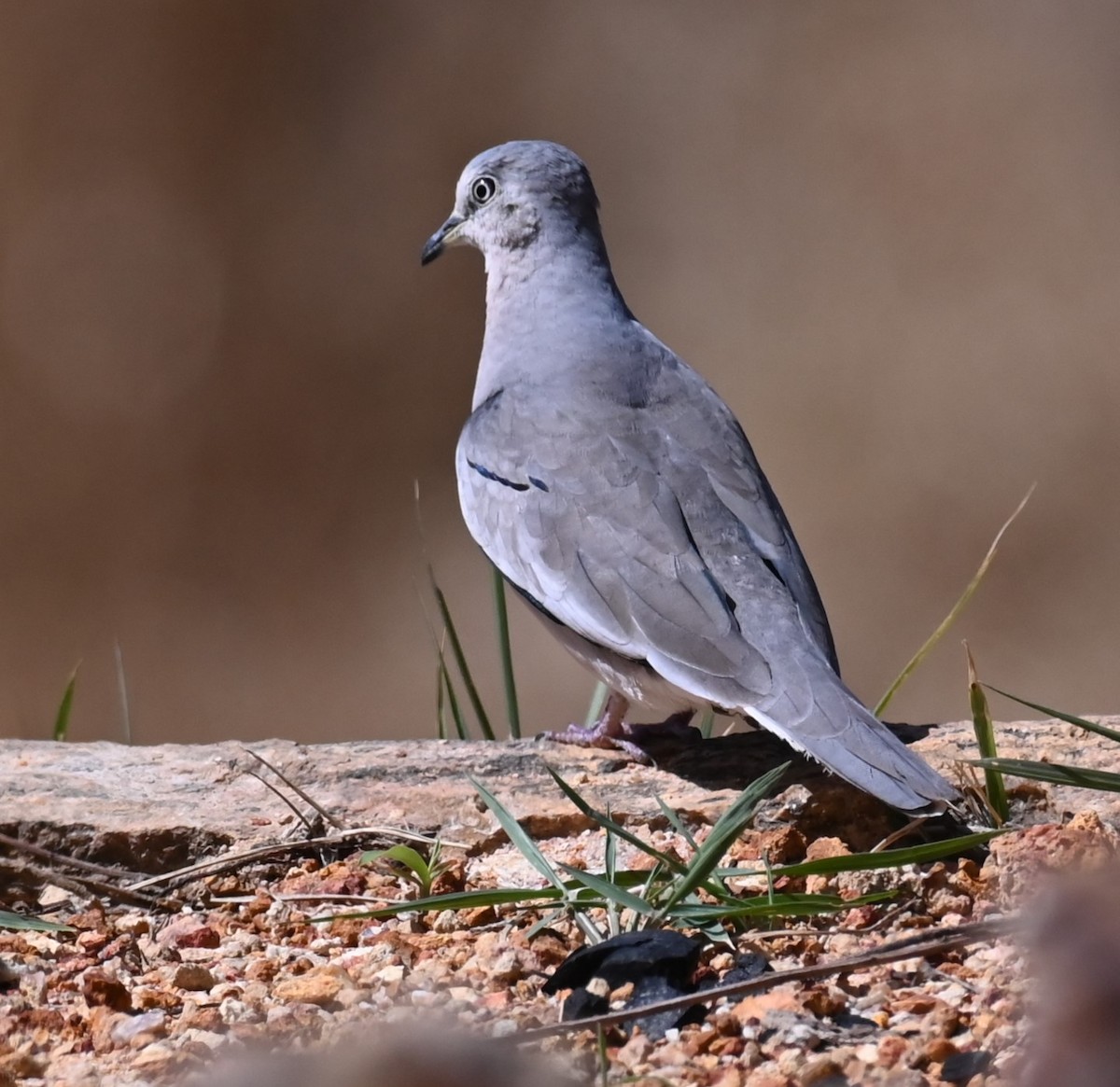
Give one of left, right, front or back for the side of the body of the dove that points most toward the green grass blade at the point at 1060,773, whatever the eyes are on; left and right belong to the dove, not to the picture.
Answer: back

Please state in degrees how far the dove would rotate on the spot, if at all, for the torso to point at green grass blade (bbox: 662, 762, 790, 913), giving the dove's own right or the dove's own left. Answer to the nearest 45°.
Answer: approximately 135° to the dove's own left

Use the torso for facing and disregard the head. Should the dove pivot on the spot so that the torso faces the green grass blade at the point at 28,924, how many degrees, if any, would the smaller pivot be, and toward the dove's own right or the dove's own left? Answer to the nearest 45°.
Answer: approximately 90° to the dove's own left

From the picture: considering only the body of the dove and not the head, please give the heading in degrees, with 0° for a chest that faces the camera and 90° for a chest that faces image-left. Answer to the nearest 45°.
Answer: approximately 135°

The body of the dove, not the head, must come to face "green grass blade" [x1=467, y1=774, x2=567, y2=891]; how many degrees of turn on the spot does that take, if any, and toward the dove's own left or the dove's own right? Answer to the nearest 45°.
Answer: approximately 135° to the dove's own left
